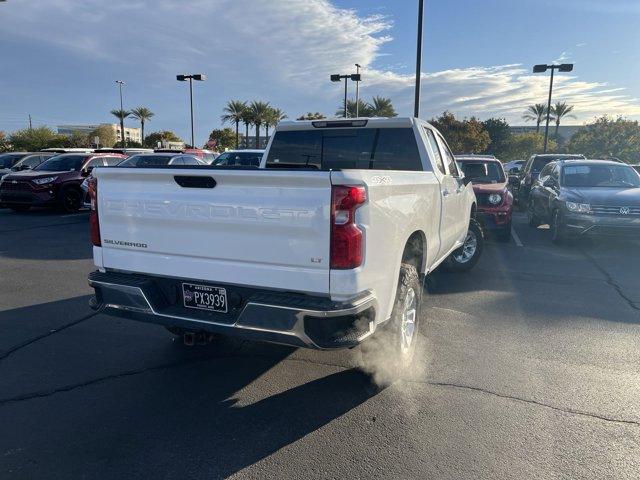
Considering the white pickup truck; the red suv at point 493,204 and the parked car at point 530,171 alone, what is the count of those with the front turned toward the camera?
2

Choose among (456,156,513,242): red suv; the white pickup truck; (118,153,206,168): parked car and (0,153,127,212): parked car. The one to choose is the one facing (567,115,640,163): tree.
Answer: the white pickup truck

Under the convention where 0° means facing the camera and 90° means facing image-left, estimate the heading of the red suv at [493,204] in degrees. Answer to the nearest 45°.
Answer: approximately 0°

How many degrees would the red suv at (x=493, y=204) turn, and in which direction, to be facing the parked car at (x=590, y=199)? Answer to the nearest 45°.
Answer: approximately 135° to its left

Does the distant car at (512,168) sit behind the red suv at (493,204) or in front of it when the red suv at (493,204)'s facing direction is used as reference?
behind

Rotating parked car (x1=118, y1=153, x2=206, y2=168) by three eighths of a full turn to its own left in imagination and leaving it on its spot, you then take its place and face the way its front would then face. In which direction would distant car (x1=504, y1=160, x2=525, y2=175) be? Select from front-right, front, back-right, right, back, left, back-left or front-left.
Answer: front

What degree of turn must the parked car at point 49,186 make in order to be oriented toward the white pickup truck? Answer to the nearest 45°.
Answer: approximately 45° to its left

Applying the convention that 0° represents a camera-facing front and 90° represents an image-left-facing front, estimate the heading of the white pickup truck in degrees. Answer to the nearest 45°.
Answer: approximately 225°

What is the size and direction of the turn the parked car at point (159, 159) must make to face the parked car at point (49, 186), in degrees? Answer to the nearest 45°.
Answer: approximately 45° to its right

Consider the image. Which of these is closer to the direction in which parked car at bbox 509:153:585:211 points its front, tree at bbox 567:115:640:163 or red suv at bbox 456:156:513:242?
the red suv

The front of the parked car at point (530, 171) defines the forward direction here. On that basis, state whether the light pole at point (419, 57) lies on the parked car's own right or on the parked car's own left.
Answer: on the parked car's own right

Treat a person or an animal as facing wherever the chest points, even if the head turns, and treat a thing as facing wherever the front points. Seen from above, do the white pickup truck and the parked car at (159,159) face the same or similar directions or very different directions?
very different directions
